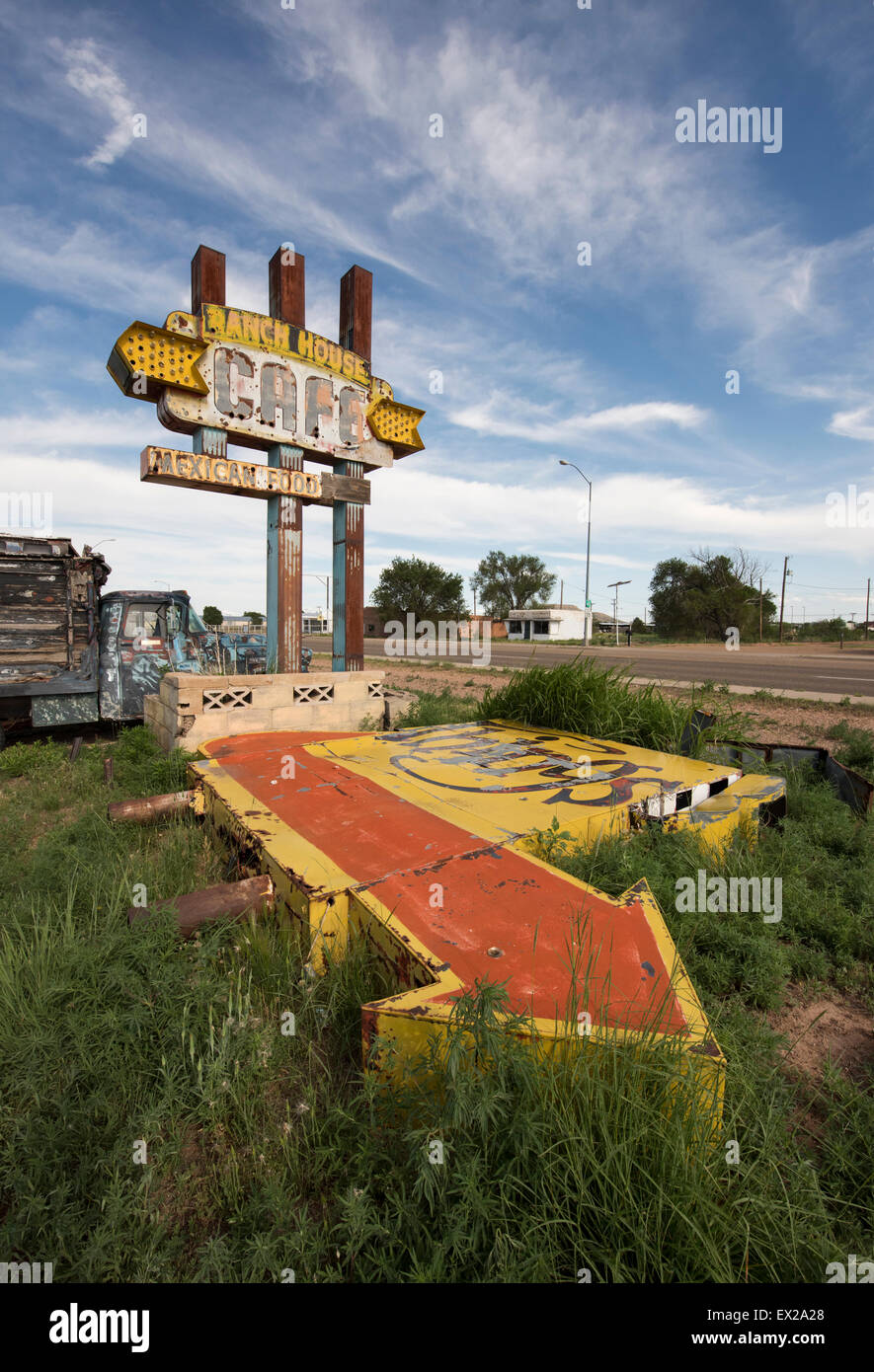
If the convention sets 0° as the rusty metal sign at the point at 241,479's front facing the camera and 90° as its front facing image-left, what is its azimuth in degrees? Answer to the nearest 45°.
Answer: approximately 315°

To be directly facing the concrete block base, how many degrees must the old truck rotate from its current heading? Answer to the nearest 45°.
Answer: approximately 45° to its right

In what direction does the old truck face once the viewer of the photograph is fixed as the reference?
facing to the right of the viewer

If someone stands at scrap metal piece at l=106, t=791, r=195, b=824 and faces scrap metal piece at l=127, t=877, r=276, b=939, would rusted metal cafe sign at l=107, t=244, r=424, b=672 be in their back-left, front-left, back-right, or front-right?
back-left

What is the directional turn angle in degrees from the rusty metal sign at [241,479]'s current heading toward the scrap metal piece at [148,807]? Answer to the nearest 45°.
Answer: approximately 45° to its right

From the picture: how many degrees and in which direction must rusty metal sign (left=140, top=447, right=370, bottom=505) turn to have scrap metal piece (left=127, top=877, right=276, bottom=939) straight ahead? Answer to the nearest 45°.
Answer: approximately 45° to its right

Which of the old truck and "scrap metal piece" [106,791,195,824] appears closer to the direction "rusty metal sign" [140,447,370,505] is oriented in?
the scrap metal piece
